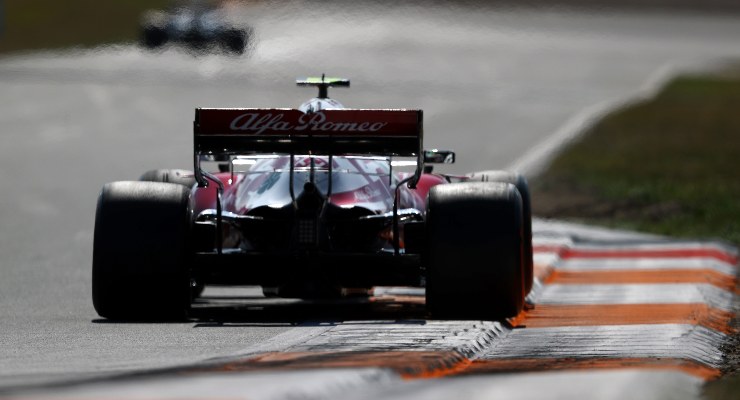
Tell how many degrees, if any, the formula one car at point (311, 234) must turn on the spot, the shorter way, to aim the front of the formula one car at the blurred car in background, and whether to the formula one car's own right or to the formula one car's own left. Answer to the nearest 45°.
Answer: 0° — it already faces it

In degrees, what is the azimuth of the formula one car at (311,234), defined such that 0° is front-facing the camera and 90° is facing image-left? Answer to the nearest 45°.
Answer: approximately 180°
